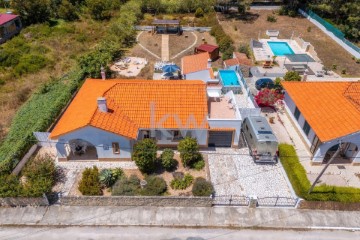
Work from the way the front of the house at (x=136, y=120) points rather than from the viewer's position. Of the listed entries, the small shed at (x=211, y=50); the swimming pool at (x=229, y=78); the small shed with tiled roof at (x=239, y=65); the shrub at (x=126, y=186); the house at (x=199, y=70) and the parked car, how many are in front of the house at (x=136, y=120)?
1

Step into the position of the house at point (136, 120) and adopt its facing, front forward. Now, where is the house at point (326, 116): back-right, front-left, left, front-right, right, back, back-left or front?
left

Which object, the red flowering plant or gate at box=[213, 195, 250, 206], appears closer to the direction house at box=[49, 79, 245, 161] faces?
the gate

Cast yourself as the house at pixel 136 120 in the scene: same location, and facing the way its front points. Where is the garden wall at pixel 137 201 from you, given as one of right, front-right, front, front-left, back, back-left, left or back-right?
front

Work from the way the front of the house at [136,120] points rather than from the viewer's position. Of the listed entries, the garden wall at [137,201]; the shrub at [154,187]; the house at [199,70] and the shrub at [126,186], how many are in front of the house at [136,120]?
3

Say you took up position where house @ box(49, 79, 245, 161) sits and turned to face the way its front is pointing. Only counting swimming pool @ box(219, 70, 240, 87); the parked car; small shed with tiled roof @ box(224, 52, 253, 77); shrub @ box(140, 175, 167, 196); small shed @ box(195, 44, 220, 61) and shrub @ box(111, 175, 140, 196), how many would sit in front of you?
2

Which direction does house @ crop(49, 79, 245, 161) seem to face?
toward the camera

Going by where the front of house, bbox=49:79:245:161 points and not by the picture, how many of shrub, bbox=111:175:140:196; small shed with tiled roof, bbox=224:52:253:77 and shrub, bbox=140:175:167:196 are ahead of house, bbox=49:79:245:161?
2

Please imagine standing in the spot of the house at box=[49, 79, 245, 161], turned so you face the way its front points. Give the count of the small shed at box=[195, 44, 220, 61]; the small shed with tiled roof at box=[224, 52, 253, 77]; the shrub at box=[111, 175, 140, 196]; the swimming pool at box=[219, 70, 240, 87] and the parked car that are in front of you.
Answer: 1

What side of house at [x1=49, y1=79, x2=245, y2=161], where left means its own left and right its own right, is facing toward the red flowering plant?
left

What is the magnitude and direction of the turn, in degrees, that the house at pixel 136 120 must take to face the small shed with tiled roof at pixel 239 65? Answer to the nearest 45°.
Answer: approximately 135° to its left

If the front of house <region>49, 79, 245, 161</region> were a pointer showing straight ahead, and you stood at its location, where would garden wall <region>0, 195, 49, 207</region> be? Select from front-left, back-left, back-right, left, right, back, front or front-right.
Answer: front-right

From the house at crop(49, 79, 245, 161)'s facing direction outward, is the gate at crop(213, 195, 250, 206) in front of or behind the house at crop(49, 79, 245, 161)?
in front

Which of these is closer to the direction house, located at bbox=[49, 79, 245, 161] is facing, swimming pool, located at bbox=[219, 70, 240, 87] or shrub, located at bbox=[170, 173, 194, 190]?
the shrub

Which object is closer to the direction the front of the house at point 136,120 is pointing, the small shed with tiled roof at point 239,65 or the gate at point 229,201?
the gate

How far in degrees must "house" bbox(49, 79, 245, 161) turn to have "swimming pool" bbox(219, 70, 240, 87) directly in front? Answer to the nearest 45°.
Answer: approximately 135° to its left

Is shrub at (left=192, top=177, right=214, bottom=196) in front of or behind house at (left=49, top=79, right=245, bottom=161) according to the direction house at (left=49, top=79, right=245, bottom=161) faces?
in front
